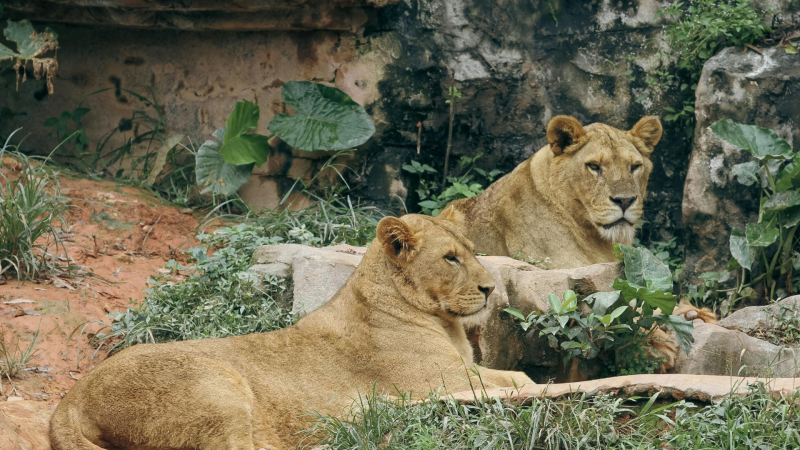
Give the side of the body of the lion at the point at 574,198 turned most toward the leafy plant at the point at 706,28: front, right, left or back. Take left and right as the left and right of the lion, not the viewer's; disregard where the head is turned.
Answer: left

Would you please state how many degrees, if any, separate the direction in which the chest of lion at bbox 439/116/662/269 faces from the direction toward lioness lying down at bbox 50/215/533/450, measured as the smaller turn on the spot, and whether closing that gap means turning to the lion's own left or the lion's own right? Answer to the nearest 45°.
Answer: approximately 90° to the lion's own right

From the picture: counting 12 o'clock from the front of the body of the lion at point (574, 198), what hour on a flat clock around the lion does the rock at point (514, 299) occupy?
The rock is roughly at 2 o'clock from the lion.

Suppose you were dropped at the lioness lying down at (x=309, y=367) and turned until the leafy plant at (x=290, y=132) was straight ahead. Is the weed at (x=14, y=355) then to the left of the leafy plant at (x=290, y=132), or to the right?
left

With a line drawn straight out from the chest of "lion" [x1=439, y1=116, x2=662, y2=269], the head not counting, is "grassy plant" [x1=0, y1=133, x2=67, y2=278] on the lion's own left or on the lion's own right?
on the lion's own right

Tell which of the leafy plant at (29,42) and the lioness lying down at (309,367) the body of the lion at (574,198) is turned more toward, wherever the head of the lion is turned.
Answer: the lioness lying down

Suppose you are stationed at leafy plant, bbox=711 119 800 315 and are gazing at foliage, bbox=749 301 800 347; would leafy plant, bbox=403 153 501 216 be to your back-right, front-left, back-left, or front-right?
back-right

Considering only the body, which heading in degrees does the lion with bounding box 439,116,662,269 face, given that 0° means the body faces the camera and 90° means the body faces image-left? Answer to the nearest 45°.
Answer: approximately 315°
